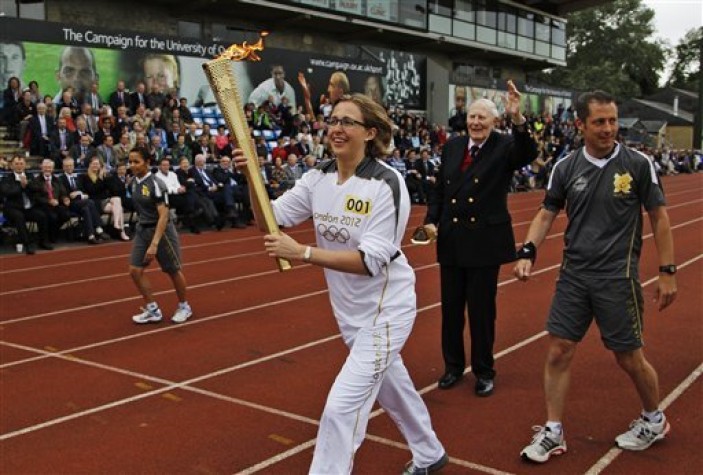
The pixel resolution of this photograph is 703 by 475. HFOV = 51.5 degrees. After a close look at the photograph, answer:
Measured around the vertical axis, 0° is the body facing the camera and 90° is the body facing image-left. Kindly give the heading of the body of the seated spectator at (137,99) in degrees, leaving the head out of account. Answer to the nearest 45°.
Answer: approximately 315°

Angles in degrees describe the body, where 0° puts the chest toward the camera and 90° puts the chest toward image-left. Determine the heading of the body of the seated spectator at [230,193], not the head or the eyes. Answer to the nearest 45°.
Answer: approximately 315°

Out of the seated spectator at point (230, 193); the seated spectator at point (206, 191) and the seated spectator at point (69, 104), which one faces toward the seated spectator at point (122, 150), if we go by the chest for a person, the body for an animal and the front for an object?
the seated spectator at point (69, 104)

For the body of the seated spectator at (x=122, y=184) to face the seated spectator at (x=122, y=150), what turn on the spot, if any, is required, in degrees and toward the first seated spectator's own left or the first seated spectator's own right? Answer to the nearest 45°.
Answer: approximately 135° to the first seated spectator's own left

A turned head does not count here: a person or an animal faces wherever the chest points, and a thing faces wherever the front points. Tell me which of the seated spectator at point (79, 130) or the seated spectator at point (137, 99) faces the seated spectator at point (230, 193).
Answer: the seated spectator at point (137, 99)

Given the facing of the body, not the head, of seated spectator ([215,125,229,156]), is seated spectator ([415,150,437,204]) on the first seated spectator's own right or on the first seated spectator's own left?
on the first seated spectator's own left

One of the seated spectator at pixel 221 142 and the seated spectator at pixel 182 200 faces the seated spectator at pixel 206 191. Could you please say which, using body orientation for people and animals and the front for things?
the seated spectator at pixel 221 142

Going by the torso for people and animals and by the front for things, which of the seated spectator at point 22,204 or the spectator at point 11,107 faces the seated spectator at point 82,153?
the spectator at point 11,107

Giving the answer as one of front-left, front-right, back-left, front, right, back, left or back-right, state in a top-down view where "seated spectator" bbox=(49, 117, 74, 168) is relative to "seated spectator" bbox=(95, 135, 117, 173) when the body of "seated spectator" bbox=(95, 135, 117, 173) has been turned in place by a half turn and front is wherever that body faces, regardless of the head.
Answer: front-left

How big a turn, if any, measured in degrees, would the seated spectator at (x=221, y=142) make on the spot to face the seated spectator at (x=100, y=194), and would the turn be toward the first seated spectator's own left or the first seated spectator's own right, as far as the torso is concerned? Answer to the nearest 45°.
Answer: approximately 45° to the first seated spectator's own right
